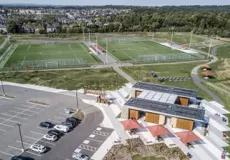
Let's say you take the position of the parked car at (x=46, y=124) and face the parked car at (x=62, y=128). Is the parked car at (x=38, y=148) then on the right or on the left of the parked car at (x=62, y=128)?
right

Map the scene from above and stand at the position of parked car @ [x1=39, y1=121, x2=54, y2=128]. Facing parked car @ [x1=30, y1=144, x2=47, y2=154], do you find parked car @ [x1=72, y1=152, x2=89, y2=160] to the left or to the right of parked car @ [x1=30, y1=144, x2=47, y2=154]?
left
